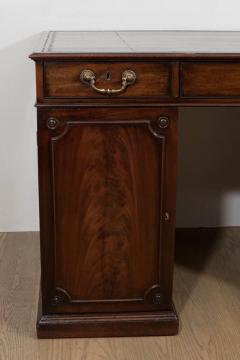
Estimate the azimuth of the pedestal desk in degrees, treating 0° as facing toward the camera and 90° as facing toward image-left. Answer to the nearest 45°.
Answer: approximately 0°
